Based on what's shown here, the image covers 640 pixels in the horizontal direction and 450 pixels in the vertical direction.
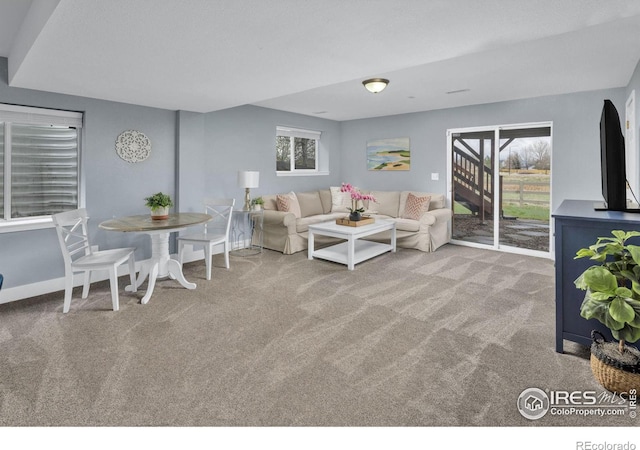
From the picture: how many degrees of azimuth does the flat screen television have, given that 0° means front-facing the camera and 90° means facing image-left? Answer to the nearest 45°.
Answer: approximately 90°

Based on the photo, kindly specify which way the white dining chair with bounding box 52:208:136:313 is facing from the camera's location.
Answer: facing to the right of the viewer
